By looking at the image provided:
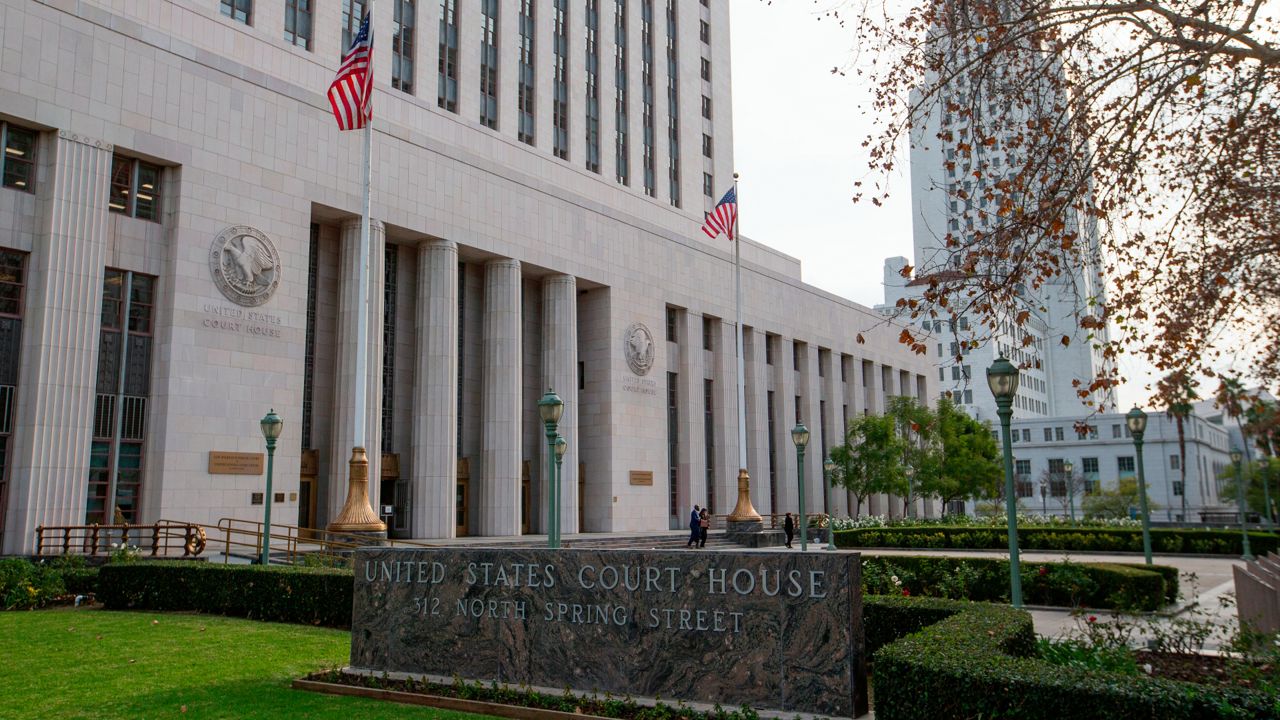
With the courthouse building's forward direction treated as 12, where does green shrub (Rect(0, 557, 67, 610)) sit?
The green shrub is roughly at 2 o'clock from the courthouse building.

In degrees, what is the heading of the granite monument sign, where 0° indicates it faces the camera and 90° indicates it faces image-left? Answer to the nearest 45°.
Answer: approximately 45°

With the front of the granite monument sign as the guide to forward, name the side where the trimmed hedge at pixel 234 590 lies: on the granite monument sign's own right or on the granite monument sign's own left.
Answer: on the granite monument sign's own right

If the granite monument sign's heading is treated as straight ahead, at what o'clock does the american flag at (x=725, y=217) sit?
The american flag is roughly at 5 o'clock from the granite monument sign.

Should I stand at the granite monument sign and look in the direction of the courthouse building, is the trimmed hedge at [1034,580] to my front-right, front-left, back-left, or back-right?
front-right

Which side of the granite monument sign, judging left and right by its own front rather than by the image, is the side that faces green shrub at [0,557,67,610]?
right

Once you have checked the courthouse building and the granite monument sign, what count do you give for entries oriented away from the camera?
0

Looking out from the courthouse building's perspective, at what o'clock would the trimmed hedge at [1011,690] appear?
The trimmed hedge is roughly at 1 o'clock from the courthouse building.

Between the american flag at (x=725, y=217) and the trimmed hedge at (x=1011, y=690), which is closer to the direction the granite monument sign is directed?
the trimmed hedge

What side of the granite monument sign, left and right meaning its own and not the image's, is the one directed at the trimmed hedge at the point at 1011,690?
left
